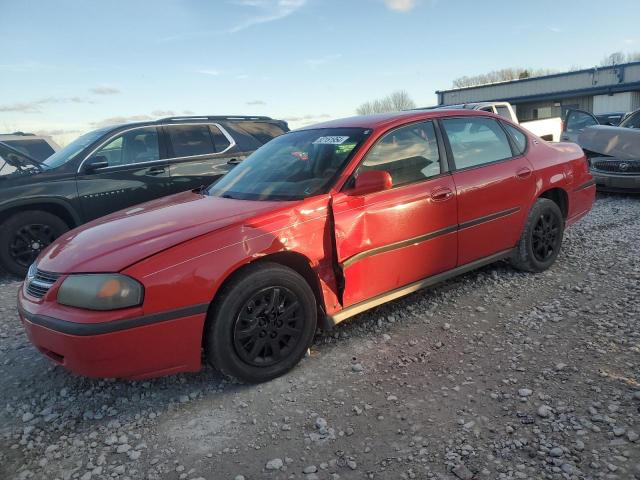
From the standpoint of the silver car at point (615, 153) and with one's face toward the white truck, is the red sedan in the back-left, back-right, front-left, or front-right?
back-left

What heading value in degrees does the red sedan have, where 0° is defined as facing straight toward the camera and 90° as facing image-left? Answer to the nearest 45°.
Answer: approximately 45°

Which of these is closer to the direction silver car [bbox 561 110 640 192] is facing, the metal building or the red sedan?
the red sedan

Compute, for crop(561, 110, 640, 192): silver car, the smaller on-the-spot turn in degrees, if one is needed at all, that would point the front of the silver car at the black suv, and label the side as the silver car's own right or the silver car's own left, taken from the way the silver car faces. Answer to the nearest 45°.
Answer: approximately 45° to the silver car's own right

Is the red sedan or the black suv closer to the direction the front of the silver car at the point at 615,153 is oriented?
the red sedan

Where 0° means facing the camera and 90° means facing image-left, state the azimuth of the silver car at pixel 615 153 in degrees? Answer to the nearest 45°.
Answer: approximately 0°

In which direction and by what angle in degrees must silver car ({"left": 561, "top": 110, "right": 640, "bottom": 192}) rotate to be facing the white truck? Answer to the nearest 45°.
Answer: approximately 90° to its right

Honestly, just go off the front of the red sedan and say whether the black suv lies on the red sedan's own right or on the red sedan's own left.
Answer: on the red sedan's own right

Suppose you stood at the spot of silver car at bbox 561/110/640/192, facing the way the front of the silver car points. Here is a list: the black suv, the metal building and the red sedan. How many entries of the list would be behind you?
1

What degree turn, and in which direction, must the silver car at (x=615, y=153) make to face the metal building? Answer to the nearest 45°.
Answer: approximately 180°
